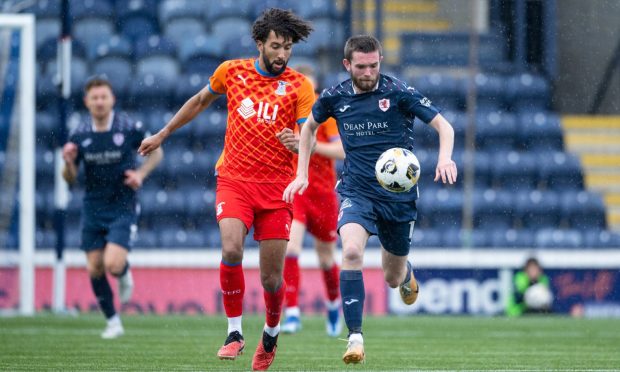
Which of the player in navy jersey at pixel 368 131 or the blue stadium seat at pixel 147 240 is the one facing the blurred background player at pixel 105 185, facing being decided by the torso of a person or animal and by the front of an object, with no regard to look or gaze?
the blue stadium seat

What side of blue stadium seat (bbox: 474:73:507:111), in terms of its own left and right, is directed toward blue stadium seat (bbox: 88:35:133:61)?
right

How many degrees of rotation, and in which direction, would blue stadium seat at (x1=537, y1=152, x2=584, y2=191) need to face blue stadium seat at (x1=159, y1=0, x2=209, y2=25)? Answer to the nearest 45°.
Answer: approximately 90° to its right

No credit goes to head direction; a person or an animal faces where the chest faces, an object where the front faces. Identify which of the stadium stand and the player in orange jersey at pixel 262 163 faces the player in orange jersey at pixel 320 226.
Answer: the stadium stand

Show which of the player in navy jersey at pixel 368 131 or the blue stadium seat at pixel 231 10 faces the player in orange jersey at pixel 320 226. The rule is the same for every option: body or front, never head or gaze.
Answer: the blue stadium seat

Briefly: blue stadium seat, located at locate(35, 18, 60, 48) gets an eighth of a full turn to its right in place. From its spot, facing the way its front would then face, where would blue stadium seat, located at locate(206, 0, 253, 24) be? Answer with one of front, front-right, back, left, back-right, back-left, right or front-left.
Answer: back-left

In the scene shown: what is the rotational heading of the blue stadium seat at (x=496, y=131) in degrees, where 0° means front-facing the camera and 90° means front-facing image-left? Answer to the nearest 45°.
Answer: approximately 0°

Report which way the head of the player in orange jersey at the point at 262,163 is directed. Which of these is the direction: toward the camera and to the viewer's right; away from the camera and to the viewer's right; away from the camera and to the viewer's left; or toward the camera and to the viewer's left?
toward the camera and to the viewer's right
